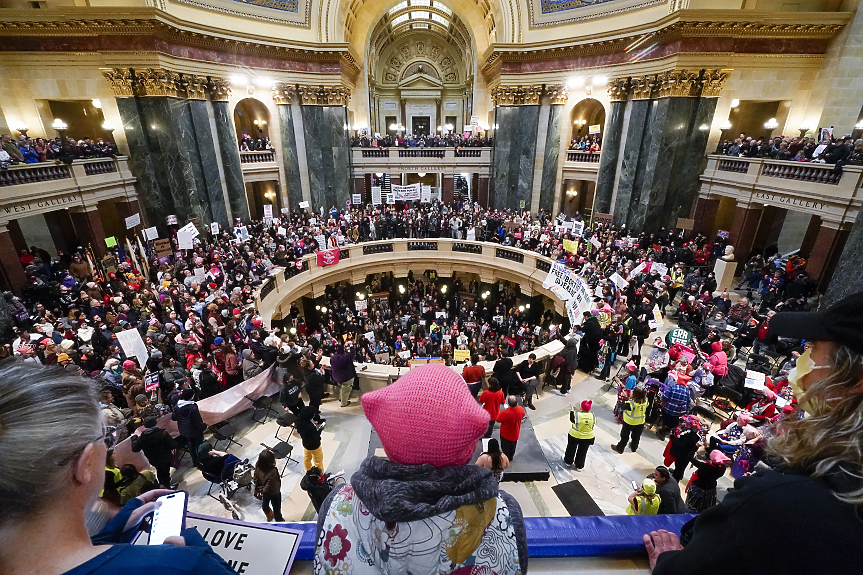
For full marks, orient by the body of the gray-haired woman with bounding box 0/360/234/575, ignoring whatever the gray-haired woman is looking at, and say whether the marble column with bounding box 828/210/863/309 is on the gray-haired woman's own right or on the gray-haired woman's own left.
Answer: on the gray-haired woman's own right

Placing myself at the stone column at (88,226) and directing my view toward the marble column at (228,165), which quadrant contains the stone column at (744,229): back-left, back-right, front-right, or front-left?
front-right

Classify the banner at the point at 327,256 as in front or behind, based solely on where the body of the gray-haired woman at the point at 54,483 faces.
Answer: in front

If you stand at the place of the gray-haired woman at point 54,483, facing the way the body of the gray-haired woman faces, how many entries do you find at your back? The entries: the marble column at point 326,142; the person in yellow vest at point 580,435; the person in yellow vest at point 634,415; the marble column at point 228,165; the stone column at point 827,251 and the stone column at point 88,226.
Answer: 0

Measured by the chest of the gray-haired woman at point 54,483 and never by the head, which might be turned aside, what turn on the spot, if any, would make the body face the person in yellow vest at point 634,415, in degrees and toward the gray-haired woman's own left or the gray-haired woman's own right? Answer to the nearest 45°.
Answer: approximately 45° to the gray-haired woman's own right

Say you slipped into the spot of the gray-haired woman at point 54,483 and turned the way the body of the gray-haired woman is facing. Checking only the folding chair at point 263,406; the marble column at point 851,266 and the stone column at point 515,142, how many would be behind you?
0

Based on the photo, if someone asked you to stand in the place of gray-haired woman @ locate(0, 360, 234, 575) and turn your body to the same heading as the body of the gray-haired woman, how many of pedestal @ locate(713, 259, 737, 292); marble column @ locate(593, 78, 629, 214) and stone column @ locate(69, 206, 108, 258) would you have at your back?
0

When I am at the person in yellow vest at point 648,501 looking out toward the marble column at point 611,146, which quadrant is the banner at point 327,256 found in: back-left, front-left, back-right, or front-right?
front-left

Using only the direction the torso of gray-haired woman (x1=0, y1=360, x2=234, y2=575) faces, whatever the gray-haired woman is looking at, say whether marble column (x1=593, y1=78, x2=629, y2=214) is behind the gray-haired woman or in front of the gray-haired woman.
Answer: in front

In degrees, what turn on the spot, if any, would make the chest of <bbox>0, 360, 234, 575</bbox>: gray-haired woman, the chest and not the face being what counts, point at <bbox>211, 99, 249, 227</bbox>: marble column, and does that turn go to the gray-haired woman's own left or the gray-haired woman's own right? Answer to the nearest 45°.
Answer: approximately 45° to the gray-haired woman's own left

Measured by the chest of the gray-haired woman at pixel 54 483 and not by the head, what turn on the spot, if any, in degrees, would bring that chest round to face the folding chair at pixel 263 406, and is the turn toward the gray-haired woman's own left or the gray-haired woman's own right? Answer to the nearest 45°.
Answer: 0° — they already face it

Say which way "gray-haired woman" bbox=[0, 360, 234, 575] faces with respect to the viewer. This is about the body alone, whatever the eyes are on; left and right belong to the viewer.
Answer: facing away from the viewer and to the right of the viewer

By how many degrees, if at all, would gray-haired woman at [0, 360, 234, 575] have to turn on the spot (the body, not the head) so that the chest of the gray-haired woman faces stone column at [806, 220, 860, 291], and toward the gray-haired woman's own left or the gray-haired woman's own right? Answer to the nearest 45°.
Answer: approximately 45° to the gray-haired woman's own right

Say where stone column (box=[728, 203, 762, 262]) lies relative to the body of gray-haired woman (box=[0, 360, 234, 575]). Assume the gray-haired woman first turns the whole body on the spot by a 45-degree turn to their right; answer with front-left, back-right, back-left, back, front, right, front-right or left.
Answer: front

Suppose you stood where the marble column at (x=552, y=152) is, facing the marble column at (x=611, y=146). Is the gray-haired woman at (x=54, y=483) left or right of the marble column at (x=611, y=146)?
right

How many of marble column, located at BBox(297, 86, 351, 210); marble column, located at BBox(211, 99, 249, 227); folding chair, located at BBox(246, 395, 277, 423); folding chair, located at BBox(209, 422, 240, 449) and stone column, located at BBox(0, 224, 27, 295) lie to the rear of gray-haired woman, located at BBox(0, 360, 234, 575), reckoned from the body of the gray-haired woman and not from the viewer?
0

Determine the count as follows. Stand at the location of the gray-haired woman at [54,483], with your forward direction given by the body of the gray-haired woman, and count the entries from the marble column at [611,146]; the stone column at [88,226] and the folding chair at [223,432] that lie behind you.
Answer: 0

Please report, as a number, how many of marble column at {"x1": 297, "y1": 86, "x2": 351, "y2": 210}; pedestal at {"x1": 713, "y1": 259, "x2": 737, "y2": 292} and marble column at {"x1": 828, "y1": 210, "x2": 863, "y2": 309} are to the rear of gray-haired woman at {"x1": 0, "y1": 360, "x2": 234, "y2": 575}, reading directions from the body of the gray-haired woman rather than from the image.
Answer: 0

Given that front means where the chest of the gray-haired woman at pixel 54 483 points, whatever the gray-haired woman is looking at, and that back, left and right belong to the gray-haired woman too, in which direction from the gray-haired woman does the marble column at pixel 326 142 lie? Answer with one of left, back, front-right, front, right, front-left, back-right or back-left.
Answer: front

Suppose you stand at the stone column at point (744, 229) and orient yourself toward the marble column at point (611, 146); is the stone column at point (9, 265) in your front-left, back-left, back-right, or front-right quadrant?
front-left

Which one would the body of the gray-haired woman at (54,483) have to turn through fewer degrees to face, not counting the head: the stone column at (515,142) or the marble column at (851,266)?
the stone column

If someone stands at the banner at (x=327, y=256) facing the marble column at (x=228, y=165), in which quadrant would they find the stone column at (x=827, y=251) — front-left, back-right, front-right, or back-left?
back-right
